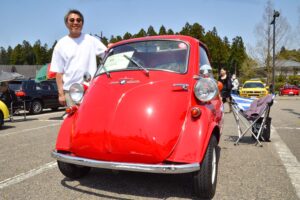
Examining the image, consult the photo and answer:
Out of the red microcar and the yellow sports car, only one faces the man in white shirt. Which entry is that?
the yellow sports car

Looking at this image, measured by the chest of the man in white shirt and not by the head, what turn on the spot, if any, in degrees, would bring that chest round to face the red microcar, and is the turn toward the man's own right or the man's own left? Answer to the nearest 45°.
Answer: approximately 45° to the man's own left

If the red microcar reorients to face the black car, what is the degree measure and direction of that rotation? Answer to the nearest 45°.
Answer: approximately 135° to its right

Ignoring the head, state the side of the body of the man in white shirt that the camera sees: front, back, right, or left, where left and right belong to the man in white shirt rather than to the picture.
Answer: front

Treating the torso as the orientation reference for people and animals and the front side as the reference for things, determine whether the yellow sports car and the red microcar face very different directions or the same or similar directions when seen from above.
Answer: same or similar directions

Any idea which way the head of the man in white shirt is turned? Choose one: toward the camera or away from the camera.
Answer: toward the camera

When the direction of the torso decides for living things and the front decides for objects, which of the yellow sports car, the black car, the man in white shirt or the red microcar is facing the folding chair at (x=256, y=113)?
the yellow sports car

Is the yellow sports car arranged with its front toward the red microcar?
yes

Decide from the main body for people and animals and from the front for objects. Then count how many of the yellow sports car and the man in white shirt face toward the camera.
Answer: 2

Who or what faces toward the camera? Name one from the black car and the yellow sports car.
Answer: the yellow sports car

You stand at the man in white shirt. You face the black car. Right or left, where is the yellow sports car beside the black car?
right

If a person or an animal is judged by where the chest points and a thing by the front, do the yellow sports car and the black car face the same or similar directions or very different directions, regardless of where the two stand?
very different directions

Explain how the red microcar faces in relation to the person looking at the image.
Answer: facing the viewer and to the left of the viewer

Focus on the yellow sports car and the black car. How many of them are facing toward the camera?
1

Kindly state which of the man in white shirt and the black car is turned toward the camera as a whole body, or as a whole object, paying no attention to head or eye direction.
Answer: the man in white shirt

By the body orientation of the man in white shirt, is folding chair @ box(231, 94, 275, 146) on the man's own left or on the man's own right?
on the man's own left
